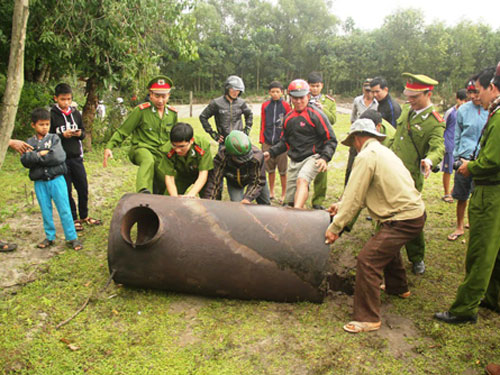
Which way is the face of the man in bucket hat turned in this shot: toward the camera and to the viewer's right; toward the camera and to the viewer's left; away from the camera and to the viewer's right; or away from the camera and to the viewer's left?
away from the camera and to the viewer's left

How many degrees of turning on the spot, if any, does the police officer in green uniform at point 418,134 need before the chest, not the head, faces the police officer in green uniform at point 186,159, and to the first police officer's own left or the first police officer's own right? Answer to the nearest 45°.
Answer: approximately 45° to the first police officer's own right

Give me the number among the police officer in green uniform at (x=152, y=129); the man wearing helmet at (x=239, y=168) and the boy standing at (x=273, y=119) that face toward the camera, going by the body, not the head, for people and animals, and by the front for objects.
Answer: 3

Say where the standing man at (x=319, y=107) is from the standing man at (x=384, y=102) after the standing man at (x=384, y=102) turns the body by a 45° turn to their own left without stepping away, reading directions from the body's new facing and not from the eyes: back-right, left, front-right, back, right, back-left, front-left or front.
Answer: right

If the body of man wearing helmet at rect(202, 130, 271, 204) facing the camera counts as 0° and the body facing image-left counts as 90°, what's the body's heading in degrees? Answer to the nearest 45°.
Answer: approximately 0°

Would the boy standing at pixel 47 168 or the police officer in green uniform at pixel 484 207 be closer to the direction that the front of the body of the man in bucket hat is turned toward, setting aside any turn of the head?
the boy standing

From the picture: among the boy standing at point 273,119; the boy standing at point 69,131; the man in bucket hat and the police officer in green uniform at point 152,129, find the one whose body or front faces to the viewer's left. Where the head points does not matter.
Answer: the man in bucket hat

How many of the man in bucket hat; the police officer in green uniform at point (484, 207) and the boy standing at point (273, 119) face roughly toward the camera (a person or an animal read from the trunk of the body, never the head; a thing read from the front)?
1

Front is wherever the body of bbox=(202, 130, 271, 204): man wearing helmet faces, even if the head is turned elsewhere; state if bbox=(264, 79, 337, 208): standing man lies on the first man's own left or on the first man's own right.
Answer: on the first man's own left

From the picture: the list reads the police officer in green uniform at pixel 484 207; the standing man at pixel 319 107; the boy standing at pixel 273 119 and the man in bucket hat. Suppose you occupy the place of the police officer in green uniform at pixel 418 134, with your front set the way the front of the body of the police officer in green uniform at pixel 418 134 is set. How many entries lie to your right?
2

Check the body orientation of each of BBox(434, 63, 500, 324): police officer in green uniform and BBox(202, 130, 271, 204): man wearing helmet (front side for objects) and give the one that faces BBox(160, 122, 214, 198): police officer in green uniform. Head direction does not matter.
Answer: BBox(434, 63, 500, 324): police officer in green uniform

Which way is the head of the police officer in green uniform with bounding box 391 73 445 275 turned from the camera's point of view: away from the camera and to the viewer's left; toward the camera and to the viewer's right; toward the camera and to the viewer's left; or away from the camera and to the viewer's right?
toward the camera and to the viewer's left

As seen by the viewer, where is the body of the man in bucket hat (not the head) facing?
to the viewer's left
